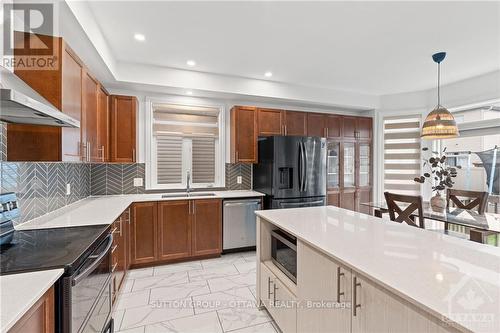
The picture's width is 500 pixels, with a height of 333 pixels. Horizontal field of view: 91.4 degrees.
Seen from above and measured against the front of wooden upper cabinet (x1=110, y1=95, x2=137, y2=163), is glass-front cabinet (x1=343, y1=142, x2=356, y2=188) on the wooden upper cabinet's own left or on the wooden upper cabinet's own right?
on the wooden upper cabinet's own left

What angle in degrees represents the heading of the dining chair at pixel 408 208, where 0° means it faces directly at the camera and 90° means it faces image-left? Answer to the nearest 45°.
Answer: approximately 225°

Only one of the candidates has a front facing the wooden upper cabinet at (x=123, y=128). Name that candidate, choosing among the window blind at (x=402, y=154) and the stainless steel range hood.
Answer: the window blind

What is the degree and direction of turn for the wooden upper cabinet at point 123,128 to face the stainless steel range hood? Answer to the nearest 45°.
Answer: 0° — it already faces it

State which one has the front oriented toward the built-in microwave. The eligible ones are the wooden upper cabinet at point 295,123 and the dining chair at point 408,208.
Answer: the wooden upper cabinet

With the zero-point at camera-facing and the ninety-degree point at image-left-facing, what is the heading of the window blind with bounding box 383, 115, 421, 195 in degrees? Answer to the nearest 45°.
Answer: approximately 45°

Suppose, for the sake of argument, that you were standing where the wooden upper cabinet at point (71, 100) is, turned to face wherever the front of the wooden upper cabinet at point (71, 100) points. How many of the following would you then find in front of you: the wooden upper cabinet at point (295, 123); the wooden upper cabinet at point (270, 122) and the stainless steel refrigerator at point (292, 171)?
3

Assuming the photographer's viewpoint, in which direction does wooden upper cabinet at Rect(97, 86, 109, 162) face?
facing to the right of the viewer

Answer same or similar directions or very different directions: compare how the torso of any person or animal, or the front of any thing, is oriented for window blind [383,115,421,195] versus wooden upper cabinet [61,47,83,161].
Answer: very different directions

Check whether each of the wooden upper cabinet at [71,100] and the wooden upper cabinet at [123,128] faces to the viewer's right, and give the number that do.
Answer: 1
